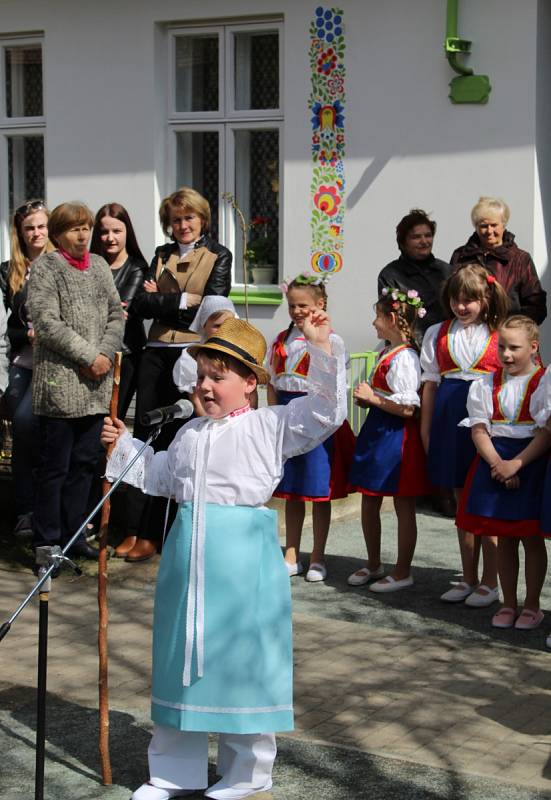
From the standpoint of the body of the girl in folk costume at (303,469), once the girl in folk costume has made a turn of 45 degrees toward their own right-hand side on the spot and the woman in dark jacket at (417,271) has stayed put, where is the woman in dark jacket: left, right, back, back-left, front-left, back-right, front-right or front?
back-right

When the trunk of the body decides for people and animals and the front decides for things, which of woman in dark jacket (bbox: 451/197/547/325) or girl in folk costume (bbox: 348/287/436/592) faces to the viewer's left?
the girl in folk costume

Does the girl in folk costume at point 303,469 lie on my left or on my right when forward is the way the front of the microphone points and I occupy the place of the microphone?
on my left

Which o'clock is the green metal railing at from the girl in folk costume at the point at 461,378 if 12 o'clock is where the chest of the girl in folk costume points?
The green metal railing is roughly at 4 o'clock from the girl in folk costume.

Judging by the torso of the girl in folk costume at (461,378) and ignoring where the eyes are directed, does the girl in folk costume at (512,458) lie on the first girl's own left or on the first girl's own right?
on the first girl's own left

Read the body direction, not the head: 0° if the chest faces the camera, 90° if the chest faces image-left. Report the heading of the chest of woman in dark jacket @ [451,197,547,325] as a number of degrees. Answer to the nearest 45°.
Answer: approximately 0°

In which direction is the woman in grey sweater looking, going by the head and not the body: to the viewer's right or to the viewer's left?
to the viewer's right

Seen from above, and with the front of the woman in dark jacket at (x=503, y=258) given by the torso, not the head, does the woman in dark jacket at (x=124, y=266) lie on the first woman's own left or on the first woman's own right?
on the first woman's own right

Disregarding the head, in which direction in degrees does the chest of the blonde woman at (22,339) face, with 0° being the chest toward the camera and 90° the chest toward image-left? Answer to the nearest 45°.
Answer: approximately 315°

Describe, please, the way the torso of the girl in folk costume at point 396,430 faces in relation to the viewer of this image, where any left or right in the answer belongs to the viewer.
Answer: facing to the left of the viewer
